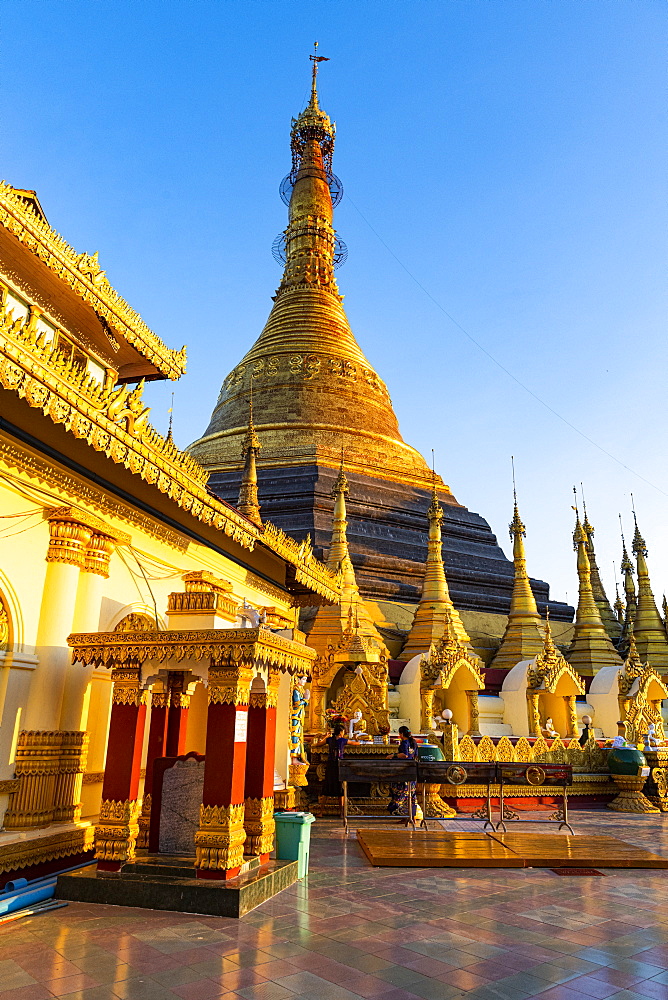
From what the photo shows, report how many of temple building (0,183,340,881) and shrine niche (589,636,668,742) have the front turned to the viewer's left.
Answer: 0

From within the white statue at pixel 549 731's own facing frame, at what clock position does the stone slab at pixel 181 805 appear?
The stone slab is roughly at 2 o'clock from the white statue.

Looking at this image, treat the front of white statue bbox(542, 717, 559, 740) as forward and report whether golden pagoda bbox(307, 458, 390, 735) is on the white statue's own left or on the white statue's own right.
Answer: on the white statue's own right

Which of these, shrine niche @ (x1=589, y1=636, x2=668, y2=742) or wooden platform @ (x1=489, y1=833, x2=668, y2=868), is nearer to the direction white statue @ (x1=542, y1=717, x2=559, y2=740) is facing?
the wooden platform

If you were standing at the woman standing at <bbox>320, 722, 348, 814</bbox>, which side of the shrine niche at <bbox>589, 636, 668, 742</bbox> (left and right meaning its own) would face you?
right

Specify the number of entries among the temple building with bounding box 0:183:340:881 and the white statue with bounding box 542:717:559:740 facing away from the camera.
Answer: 0

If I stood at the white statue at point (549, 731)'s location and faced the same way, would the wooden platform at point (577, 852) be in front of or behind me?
in front

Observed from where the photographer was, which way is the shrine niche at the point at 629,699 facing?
facing the viewer and to the right of the viewer

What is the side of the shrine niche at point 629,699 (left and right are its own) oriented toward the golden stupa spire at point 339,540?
right

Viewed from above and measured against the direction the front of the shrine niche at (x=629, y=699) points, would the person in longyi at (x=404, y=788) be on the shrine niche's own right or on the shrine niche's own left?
on the shrine niche's own right

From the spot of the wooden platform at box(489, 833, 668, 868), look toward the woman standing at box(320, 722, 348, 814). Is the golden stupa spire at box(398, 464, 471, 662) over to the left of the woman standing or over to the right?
right

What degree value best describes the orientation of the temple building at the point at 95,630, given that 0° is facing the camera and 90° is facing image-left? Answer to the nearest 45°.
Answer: approximately 315°

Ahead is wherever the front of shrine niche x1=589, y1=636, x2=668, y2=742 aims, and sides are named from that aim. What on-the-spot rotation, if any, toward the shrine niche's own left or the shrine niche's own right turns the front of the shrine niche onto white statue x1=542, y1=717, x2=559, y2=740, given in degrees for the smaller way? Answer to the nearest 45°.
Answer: approximately 90° to the shrine niche's own right

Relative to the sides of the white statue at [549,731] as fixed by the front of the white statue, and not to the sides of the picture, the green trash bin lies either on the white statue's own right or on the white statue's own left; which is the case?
on the white statue's own right
